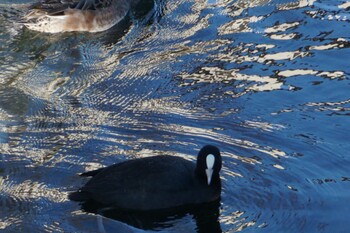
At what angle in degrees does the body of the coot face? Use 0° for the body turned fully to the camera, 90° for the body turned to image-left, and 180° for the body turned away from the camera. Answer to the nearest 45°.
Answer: approximately 270°
